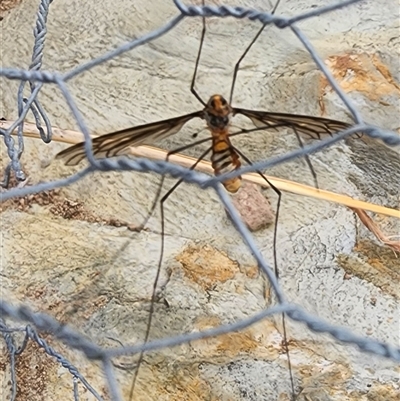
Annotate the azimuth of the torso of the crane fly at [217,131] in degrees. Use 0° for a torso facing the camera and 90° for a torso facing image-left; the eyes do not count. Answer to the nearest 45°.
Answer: approximately 180°
